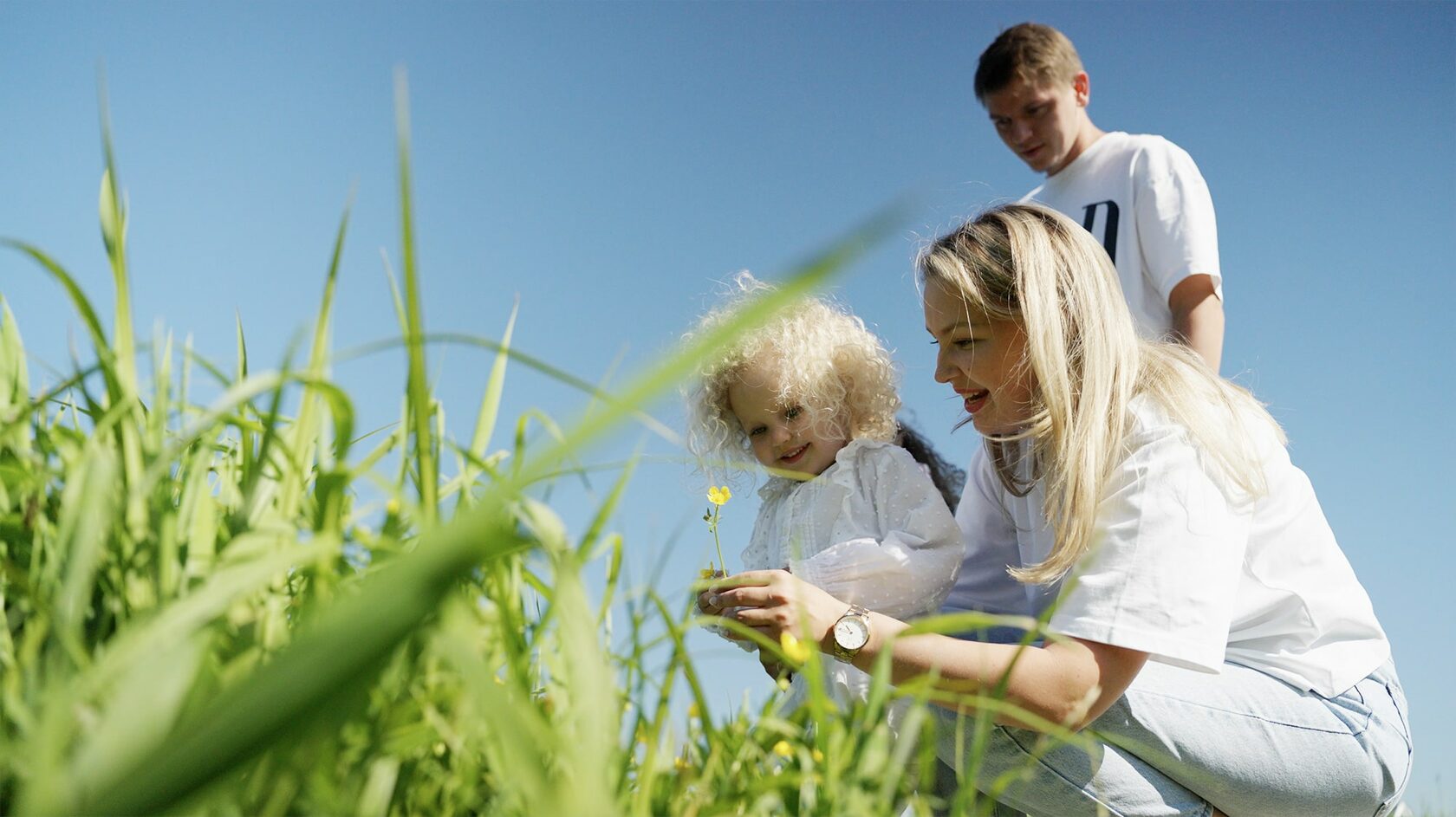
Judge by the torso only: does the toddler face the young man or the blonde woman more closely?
the blonde woman

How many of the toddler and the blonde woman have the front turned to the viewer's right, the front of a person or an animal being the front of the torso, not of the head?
0

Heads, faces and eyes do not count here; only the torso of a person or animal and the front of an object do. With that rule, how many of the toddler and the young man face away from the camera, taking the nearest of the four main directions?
0

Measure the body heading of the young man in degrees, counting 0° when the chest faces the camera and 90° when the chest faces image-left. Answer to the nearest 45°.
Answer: approximately 45°

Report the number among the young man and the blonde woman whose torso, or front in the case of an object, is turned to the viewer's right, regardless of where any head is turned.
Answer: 0

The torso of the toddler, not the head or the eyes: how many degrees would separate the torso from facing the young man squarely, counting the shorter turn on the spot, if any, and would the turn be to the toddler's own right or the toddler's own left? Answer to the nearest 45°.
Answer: approximately 135° to the toddler's own left

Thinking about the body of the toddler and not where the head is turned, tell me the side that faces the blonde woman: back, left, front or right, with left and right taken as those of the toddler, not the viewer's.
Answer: left

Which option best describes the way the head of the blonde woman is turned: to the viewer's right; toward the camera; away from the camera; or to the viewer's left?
to the viewer's left

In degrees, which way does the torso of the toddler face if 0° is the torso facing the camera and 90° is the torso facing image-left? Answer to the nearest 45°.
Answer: approximately 45°

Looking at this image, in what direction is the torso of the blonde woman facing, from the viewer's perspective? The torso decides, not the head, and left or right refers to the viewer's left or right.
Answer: facing to the left of the viewer

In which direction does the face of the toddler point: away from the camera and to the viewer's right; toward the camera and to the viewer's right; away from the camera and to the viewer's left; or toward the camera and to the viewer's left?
toward the camera and to the viewer's left
